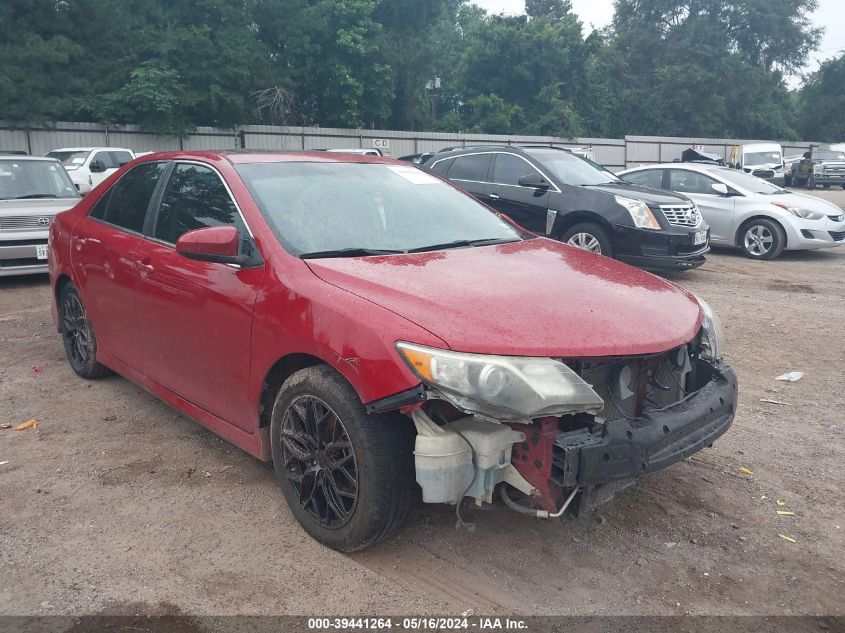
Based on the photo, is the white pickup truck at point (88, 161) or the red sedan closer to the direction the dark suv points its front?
the red sedan

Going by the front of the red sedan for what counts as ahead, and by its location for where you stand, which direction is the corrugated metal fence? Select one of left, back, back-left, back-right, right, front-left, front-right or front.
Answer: back-left

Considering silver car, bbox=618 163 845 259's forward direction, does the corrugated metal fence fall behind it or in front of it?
behind

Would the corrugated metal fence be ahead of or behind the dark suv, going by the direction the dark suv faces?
behind
